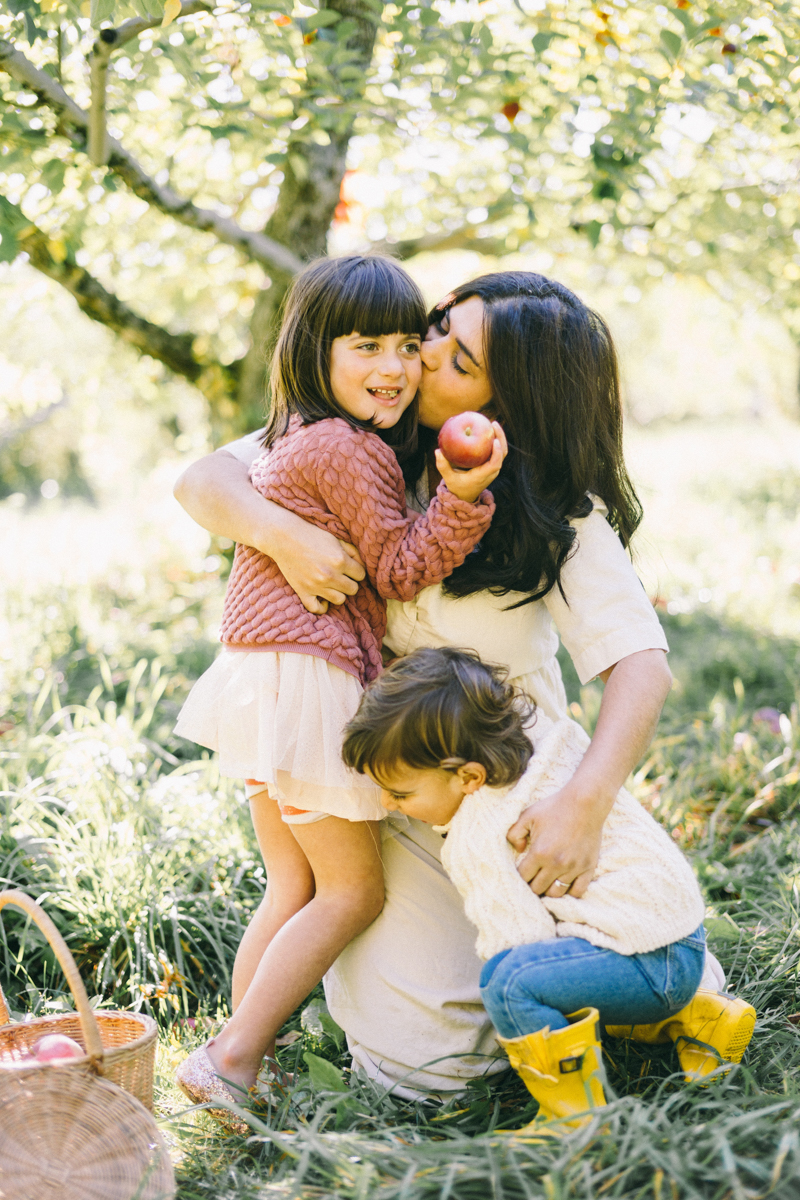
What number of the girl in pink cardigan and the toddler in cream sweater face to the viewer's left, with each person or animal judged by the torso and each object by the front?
1

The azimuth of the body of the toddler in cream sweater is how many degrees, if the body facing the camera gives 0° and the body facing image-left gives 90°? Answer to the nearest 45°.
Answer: approximately 90°

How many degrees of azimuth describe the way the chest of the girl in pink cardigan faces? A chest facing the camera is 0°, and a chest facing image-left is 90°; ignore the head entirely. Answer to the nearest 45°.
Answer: approximately 270°

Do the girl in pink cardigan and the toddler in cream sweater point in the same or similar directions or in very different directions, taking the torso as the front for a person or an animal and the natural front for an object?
very different directions

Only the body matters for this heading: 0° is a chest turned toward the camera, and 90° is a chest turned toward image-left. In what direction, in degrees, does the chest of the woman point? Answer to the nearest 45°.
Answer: approximately 45°
